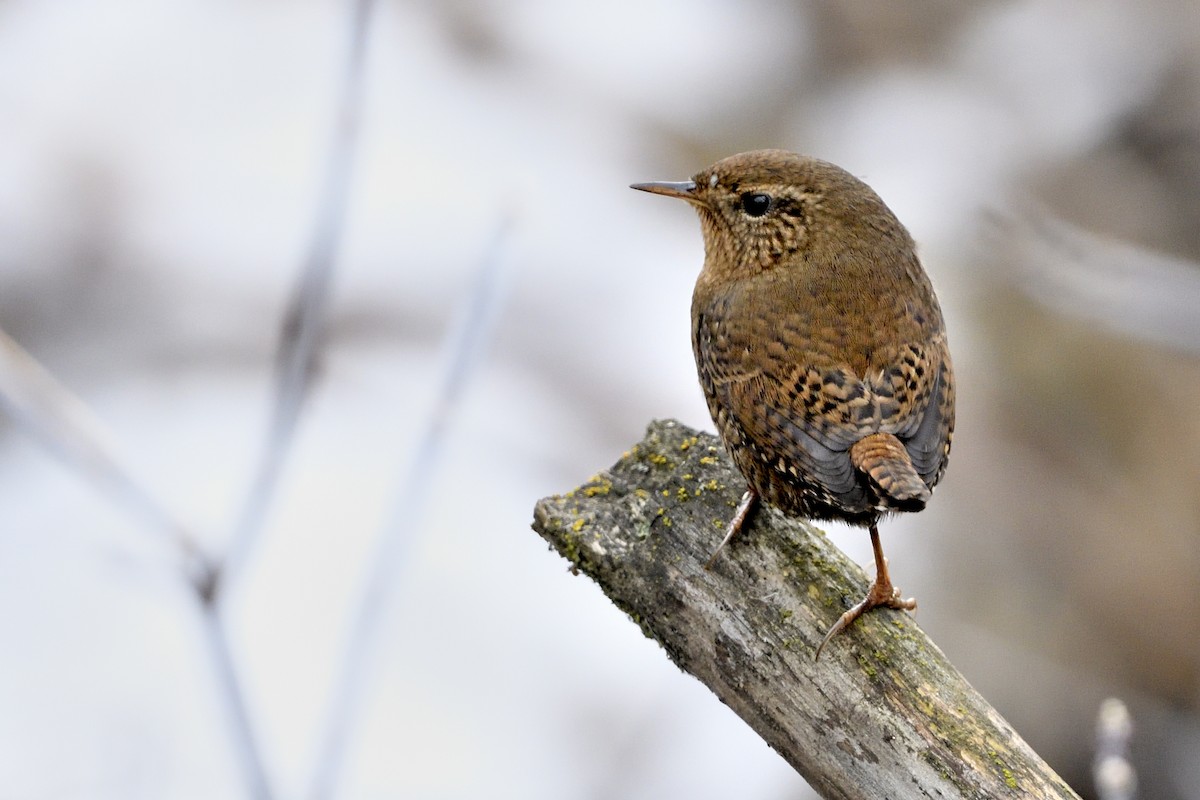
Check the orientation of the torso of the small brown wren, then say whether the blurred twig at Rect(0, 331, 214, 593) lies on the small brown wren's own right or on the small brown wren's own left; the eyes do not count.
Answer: on the small brown wren's own left

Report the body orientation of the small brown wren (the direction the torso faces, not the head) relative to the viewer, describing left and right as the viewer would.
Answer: facing away from the viewer and to the left of the viewer
